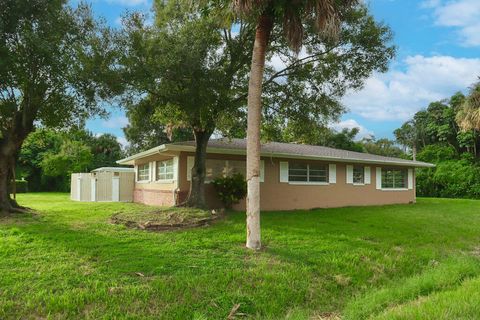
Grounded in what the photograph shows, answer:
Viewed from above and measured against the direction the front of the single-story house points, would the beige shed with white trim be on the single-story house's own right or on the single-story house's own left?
on the single-story house's own right

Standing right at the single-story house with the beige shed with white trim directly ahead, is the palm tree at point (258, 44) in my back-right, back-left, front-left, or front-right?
back-left

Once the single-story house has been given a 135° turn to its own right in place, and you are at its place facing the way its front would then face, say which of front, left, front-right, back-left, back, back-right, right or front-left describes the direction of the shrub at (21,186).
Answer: front-left

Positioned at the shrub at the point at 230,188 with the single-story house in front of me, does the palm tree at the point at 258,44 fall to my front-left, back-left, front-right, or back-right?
back-right

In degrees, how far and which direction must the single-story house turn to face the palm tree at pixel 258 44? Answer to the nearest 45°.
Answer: approximately 45° to its right
